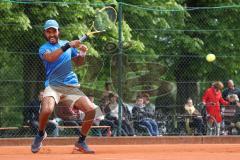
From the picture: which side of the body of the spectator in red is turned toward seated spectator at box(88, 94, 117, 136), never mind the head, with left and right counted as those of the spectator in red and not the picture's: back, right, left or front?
right

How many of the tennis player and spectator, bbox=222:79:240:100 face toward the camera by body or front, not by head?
2

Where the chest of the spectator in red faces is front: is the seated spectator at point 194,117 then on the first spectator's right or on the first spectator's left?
on the first spectator's right

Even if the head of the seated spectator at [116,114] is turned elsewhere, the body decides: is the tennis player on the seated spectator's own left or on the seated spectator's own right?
on the seated spectator's own right

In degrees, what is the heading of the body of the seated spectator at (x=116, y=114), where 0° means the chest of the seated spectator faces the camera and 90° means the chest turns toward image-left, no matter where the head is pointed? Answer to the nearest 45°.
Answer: approximately 315°
